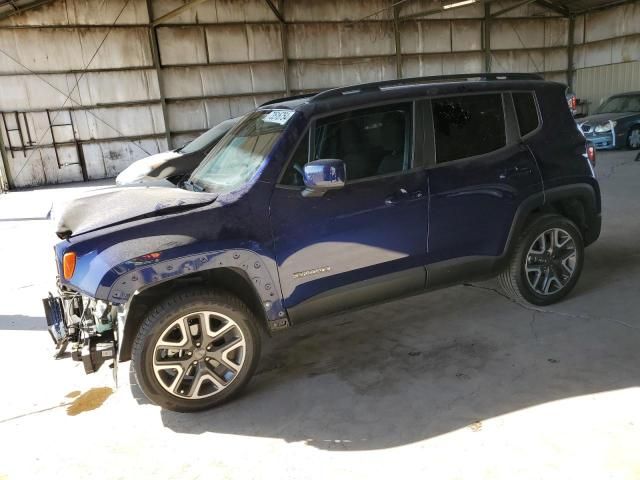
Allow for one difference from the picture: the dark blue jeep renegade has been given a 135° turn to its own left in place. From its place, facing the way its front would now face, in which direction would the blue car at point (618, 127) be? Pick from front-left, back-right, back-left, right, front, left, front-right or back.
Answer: front-left

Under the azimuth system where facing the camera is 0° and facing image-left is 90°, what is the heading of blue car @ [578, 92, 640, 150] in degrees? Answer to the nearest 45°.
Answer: approximately 45°

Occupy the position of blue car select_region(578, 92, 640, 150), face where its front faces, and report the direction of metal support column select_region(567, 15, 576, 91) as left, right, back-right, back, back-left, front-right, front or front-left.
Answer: back-right

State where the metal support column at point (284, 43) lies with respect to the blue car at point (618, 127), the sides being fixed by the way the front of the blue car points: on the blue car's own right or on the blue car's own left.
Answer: on the blue car's own right

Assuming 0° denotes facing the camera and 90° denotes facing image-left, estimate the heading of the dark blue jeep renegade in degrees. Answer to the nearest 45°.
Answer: approximately 45°

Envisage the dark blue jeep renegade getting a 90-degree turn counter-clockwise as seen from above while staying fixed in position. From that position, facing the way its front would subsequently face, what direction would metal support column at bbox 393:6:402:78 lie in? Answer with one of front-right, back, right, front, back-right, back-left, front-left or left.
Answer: back-left

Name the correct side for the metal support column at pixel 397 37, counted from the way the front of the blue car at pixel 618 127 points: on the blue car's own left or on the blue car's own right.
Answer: on the blue car's own right

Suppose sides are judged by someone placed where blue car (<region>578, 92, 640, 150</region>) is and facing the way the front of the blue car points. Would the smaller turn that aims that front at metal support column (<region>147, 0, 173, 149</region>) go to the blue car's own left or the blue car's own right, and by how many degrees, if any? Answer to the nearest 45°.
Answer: approximately 45° to the blue car's own right

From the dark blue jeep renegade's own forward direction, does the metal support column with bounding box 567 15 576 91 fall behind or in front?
behind

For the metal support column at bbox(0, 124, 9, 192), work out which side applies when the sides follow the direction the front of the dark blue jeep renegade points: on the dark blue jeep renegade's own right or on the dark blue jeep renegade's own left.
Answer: on the dark blue jeep renegade's own right

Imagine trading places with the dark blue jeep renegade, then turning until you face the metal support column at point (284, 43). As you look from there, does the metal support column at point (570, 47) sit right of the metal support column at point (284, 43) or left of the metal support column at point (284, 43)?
right
